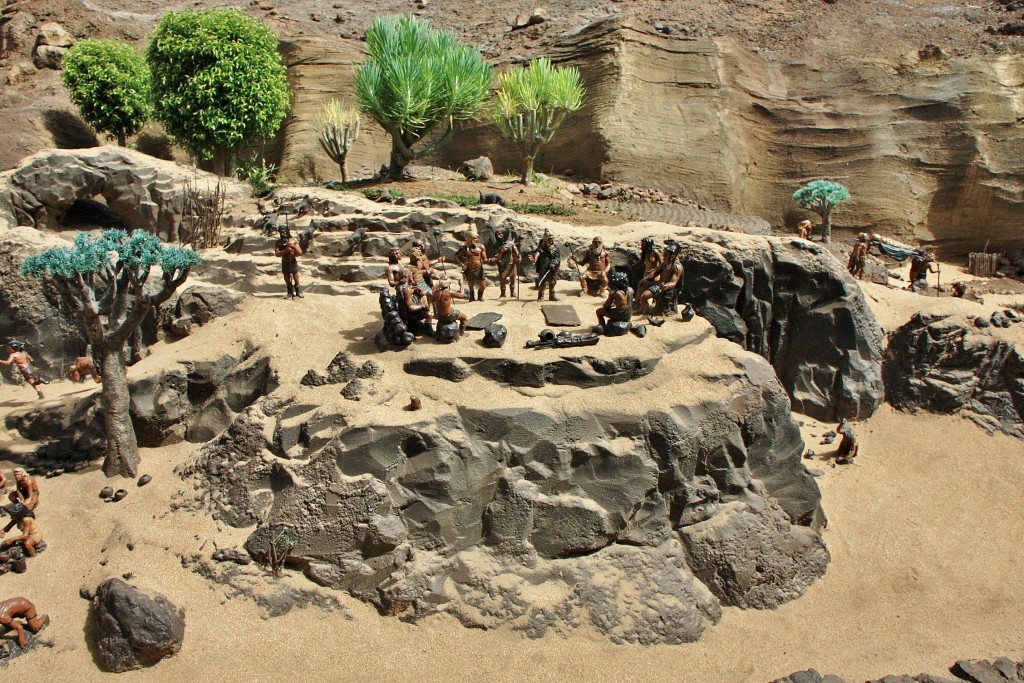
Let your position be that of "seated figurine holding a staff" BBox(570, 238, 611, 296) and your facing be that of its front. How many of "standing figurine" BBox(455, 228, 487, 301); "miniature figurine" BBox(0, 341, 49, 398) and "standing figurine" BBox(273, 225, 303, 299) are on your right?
3

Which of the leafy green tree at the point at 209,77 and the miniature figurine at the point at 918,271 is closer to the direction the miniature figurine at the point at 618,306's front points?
the leafy green tree

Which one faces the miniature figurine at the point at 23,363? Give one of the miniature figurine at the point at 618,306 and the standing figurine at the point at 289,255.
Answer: the miniature figurine at the point at 618,306

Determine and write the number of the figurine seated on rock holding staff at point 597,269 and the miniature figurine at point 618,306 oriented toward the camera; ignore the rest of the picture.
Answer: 1

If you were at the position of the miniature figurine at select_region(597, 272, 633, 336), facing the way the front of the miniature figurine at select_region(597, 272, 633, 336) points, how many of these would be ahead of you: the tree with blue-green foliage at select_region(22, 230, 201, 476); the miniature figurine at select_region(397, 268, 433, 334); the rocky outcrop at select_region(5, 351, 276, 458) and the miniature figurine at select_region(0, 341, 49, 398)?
4

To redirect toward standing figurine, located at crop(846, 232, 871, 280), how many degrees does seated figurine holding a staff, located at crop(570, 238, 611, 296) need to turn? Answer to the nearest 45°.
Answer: approximately 135° to its left

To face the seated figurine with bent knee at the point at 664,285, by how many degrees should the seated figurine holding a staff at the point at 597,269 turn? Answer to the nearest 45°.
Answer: approximately 45° to its left

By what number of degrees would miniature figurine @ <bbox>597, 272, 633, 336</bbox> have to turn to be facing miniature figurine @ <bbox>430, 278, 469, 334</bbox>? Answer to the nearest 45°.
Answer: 0° — it already faces it

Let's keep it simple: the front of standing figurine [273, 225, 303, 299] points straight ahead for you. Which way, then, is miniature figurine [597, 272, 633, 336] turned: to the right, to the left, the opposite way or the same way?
to the right

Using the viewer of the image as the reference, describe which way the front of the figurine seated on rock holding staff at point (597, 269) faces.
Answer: facing the viewer

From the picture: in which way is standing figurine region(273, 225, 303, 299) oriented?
toward the camera
